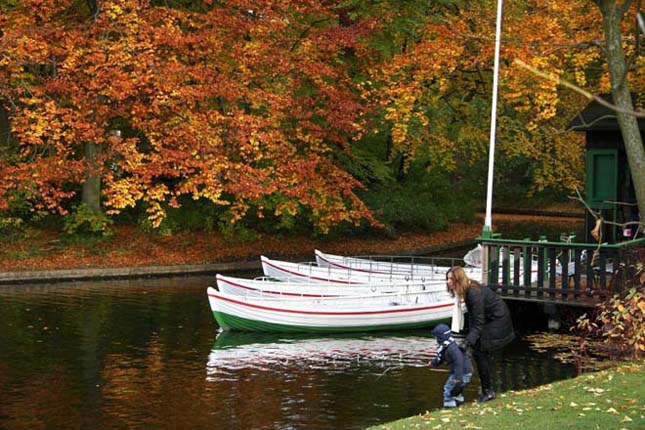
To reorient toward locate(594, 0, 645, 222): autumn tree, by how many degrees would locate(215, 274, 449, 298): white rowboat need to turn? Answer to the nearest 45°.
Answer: approximately 135° to its left

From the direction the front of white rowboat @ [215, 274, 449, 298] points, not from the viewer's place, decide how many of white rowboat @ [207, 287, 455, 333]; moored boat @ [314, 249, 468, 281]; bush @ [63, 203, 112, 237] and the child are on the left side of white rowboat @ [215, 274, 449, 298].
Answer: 2

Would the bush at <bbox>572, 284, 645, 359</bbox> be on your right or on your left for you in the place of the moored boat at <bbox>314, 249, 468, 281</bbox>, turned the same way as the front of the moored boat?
on your left

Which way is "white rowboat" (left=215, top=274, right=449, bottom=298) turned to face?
to the viewer's left

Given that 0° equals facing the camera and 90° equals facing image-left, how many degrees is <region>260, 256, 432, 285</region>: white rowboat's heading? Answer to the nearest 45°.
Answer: approximately 90°

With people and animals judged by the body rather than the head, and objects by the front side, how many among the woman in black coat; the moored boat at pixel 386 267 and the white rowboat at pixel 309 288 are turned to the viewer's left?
3

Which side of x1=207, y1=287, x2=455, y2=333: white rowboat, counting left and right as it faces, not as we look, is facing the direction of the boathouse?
back

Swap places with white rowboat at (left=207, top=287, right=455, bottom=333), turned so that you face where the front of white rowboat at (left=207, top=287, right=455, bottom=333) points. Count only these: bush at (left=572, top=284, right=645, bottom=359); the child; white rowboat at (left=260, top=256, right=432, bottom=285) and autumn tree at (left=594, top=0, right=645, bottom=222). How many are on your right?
1

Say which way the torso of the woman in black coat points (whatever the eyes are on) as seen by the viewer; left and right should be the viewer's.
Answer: facing to the left of the viewer

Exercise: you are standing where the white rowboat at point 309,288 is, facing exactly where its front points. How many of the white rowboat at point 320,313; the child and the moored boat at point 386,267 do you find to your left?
2

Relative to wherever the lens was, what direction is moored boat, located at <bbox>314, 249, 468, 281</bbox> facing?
facing to the left of the viewer

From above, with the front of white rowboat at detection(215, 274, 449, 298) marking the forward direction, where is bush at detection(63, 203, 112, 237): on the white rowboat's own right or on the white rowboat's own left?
on the white rowboat's own right

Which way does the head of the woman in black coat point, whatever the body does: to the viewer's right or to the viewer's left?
to the viewer's left

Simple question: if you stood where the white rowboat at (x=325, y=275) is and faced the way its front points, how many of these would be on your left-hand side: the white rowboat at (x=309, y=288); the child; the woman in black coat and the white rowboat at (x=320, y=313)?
4

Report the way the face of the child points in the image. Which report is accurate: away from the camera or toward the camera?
away from the camera

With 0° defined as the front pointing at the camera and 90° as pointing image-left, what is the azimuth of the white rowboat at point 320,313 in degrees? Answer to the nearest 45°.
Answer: approximately 90°
